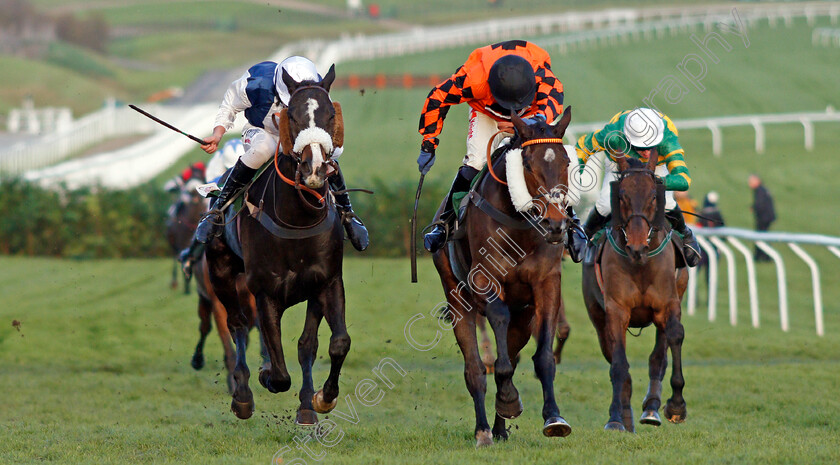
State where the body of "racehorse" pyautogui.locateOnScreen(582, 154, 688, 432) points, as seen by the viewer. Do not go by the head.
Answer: toward the camera

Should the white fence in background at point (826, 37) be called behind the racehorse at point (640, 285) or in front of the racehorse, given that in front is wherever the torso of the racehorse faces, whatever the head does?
behind

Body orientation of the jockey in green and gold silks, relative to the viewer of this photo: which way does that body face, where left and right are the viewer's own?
facing the viewer

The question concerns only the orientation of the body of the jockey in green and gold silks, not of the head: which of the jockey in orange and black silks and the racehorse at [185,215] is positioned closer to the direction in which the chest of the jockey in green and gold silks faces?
the jockey in orange and black silks

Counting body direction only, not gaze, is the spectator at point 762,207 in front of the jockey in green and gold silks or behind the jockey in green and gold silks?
behind

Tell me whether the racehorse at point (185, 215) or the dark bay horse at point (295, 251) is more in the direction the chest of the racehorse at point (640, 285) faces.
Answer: the dark bay horse

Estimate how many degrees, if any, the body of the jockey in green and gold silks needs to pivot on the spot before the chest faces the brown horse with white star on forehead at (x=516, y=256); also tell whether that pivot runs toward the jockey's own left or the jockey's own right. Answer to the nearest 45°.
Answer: approximately 45° to the jockey's own right

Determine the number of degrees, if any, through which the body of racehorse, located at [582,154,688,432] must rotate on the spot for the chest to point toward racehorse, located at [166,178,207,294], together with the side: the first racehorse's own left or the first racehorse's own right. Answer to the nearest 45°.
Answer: approximately 135° to the first racehorse's own right

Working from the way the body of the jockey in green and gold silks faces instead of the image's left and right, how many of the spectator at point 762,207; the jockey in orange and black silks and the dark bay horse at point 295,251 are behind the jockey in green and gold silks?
1

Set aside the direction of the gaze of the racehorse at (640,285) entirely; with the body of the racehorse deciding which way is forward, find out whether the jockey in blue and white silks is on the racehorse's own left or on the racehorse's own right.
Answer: on the racehorse's own right

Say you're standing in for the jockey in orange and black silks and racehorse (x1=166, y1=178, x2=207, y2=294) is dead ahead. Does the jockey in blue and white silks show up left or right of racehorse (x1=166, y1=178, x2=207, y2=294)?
left
